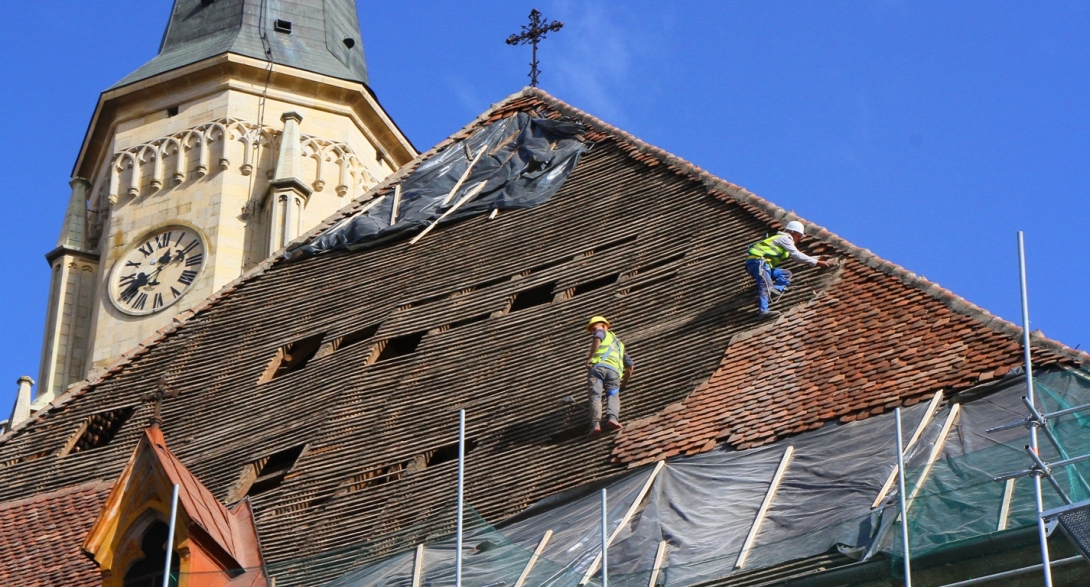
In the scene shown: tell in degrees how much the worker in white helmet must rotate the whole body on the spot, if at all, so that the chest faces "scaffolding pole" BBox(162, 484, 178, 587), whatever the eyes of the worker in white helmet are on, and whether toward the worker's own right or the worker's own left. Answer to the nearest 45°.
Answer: approximately 180°

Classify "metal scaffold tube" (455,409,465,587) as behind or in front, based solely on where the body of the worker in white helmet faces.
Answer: behind

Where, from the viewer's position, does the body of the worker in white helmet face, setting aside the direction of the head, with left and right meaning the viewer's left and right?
facing to the right of the viewer

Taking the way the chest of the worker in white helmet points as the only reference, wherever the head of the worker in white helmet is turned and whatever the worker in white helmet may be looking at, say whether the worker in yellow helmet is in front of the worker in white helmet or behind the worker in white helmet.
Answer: behind

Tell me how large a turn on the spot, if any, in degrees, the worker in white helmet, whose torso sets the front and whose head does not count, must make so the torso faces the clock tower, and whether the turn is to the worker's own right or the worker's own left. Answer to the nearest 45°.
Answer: approximately 135° to the worker's own left

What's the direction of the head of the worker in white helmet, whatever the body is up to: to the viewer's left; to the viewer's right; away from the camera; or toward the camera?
to the viewer's right
